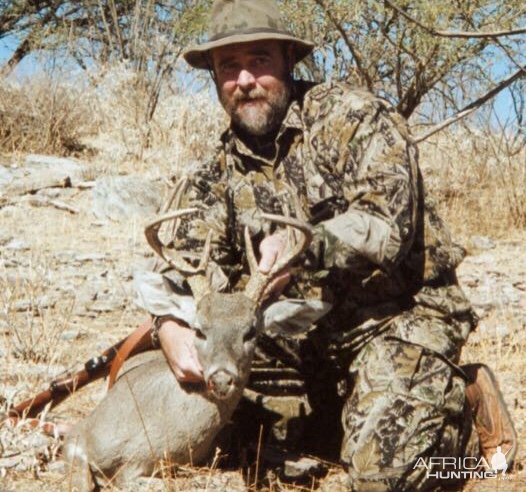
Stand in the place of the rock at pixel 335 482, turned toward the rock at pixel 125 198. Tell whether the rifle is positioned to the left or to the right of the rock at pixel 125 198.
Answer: left

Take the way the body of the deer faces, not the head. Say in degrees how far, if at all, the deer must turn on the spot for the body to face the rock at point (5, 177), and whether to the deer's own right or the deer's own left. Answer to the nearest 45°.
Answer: approximately 135° to the deer's own left

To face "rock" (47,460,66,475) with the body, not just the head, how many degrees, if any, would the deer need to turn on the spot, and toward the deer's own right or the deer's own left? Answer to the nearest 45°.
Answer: approximately 135° to the deer's own right

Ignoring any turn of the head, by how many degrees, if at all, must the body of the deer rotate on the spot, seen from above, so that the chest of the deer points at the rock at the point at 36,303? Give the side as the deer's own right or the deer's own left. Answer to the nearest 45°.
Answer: approximately 135° to the deer's own left

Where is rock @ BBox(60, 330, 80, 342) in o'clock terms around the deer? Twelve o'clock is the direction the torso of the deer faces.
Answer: The rock is roughly at 7 o'clock from the deer.

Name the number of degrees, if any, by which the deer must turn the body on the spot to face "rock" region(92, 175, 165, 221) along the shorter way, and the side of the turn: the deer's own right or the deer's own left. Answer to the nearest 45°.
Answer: approximately 135° to the deer's own left

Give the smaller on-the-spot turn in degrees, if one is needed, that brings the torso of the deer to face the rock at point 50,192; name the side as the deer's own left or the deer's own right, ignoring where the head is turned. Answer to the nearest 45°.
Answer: approximately 135° to the deer's own left

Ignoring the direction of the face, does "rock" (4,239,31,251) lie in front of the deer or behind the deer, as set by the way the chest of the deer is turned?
behind
